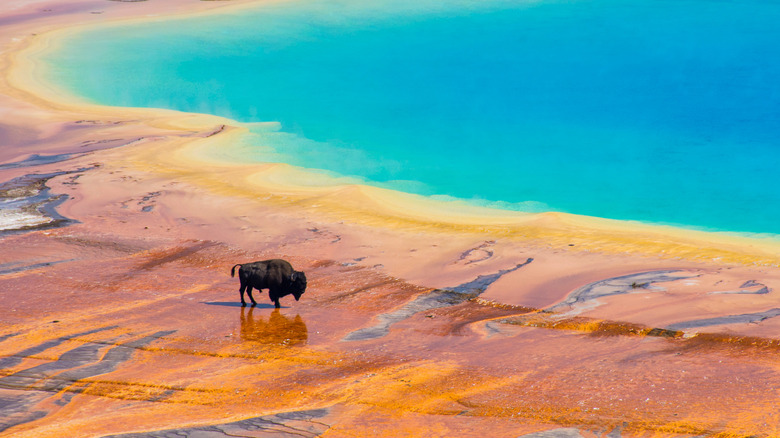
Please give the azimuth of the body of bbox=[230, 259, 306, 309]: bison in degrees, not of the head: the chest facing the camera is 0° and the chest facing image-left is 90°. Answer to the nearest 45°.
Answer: approximately 270°
